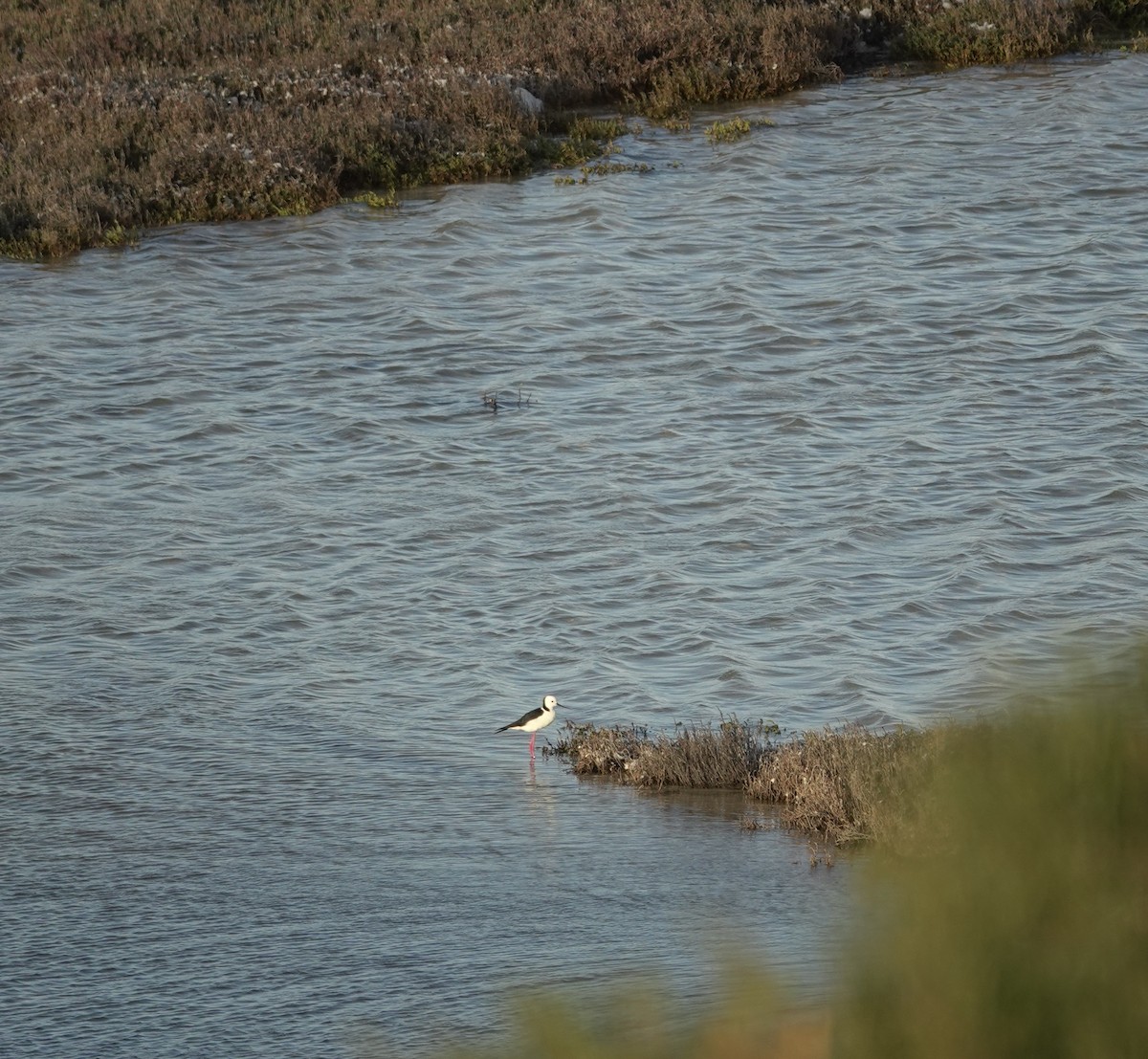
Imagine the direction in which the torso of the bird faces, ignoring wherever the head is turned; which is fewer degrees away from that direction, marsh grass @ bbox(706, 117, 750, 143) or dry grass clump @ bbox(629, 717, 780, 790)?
the dry grass clump

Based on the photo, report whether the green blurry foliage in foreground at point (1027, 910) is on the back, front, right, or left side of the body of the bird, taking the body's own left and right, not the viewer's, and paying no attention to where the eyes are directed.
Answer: right

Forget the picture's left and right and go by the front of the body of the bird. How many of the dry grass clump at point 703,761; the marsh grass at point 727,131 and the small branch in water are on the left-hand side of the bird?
2

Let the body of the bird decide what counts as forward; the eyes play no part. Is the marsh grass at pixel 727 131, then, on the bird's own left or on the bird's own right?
on the bird's own left

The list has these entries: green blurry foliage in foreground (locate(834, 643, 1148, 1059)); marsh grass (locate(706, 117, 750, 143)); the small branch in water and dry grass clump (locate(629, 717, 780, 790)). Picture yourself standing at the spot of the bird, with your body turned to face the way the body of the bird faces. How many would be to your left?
2

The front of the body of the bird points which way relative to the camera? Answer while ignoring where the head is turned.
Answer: to the viewer's right

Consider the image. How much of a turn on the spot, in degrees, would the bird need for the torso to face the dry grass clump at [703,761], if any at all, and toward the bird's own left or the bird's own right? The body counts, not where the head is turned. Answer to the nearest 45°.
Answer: approximately 45° to the bird's own right

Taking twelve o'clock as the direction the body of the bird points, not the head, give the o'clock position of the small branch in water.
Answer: The small branch in water is roughly at 9 o'clock from the bird.

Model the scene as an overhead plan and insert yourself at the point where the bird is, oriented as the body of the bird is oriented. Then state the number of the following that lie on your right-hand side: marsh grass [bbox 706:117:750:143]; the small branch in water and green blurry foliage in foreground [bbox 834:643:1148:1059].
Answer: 1
